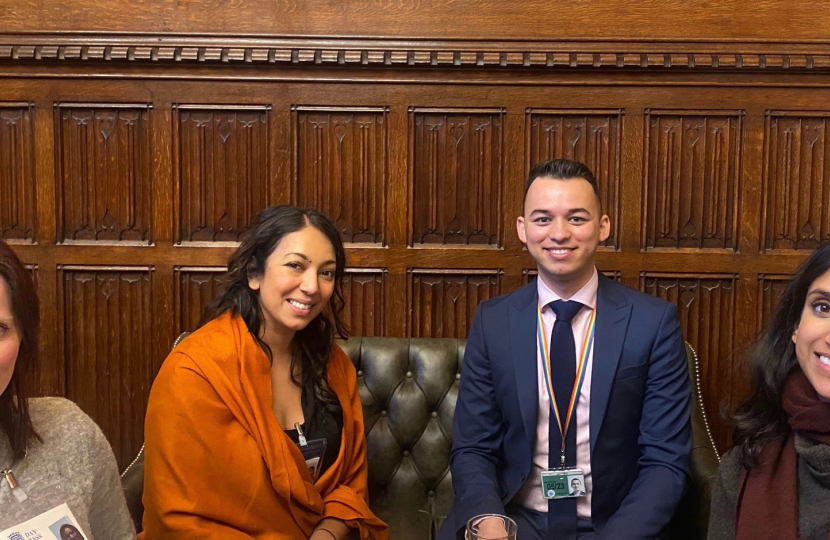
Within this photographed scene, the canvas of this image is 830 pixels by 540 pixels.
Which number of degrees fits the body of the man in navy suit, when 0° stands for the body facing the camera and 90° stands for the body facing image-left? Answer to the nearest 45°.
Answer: approximately 0°

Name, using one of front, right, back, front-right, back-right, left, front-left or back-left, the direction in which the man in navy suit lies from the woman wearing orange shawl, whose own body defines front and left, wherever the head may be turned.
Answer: front-left

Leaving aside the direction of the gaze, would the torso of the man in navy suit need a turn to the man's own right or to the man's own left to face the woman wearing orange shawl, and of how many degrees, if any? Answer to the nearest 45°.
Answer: approximately 90° to the man's own right

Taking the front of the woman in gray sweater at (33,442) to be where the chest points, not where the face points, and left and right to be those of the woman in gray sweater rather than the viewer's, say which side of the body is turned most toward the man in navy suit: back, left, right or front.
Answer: left

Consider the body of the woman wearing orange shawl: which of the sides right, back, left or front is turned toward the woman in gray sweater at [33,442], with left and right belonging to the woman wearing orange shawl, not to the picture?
right

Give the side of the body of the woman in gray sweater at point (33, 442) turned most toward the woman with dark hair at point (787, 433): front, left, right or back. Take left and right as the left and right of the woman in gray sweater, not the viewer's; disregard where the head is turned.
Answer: left

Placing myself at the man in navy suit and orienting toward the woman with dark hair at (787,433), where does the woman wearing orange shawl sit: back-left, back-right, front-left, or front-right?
back-right

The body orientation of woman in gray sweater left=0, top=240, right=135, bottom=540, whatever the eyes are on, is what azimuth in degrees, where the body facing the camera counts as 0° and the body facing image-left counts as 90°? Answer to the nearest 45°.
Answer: approximately 0°
